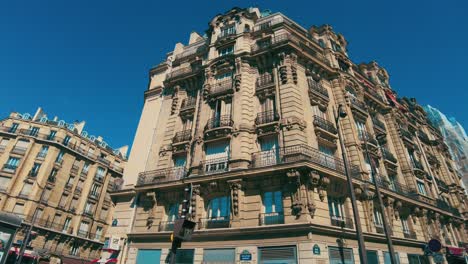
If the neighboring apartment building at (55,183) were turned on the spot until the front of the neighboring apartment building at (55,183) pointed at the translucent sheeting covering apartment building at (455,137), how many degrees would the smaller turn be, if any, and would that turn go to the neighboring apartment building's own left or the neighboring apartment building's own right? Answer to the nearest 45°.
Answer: approximately 45° to the neighboring apartment building's own left

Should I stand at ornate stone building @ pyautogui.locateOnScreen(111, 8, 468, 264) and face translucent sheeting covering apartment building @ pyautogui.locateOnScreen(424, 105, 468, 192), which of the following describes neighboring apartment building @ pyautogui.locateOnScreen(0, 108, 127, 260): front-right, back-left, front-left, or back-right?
back-left

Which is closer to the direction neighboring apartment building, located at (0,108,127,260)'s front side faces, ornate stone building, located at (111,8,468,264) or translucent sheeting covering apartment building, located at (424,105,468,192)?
the ornate stone building

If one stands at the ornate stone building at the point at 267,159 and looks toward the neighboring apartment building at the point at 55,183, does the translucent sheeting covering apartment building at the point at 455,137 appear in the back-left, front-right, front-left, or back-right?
back-right

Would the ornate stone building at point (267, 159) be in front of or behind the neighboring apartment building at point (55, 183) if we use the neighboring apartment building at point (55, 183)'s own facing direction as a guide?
in front

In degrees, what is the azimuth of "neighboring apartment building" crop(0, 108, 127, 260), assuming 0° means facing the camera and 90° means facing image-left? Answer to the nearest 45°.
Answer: approximately 0°
